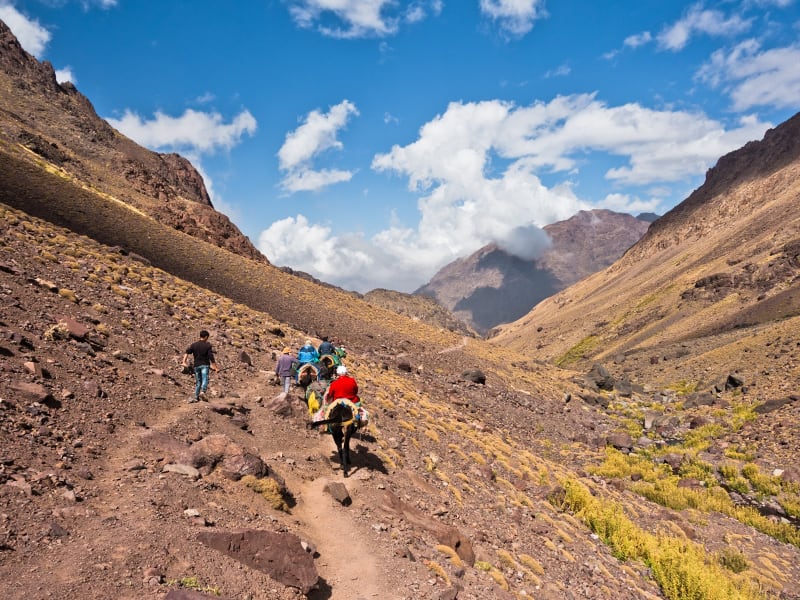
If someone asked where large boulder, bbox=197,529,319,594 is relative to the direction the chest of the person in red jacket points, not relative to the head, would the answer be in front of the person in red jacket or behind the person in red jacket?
behind

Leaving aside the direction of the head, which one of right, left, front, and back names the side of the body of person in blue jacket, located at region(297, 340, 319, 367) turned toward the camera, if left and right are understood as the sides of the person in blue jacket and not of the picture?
back

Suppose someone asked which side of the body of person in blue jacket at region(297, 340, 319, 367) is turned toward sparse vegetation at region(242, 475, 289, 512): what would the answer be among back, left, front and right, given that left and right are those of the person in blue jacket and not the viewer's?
back

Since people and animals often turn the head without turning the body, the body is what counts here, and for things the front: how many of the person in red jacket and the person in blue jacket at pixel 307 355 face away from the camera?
2

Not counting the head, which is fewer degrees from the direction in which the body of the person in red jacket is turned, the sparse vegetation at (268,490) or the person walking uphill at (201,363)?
the person walking uphill

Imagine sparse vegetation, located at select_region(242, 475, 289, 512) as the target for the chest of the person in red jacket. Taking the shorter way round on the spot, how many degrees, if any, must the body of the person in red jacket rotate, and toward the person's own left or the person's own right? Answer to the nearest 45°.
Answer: approximately 180°

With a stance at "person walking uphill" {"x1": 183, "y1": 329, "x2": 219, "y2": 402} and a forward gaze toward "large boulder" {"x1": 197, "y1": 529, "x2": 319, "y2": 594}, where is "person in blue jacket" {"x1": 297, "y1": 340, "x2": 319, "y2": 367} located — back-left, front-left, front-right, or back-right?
back-left

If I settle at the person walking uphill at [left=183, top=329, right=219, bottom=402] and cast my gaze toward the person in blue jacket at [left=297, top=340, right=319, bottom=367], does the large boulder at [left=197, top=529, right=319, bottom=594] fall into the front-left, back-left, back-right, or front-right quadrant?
back-right

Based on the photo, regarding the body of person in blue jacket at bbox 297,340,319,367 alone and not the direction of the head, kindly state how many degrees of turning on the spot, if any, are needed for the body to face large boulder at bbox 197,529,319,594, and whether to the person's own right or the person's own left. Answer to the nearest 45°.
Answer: approximately 180°

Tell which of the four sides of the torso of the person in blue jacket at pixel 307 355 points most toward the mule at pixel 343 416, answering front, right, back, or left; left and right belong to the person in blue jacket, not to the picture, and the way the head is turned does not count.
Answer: back

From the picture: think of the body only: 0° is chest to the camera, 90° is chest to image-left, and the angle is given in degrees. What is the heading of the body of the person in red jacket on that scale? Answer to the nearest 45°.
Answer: approximately 180°

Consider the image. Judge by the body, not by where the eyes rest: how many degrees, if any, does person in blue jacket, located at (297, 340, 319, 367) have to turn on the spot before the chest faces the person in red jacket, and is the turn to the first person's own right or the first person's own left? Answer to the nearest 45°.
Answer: approximately 180°
